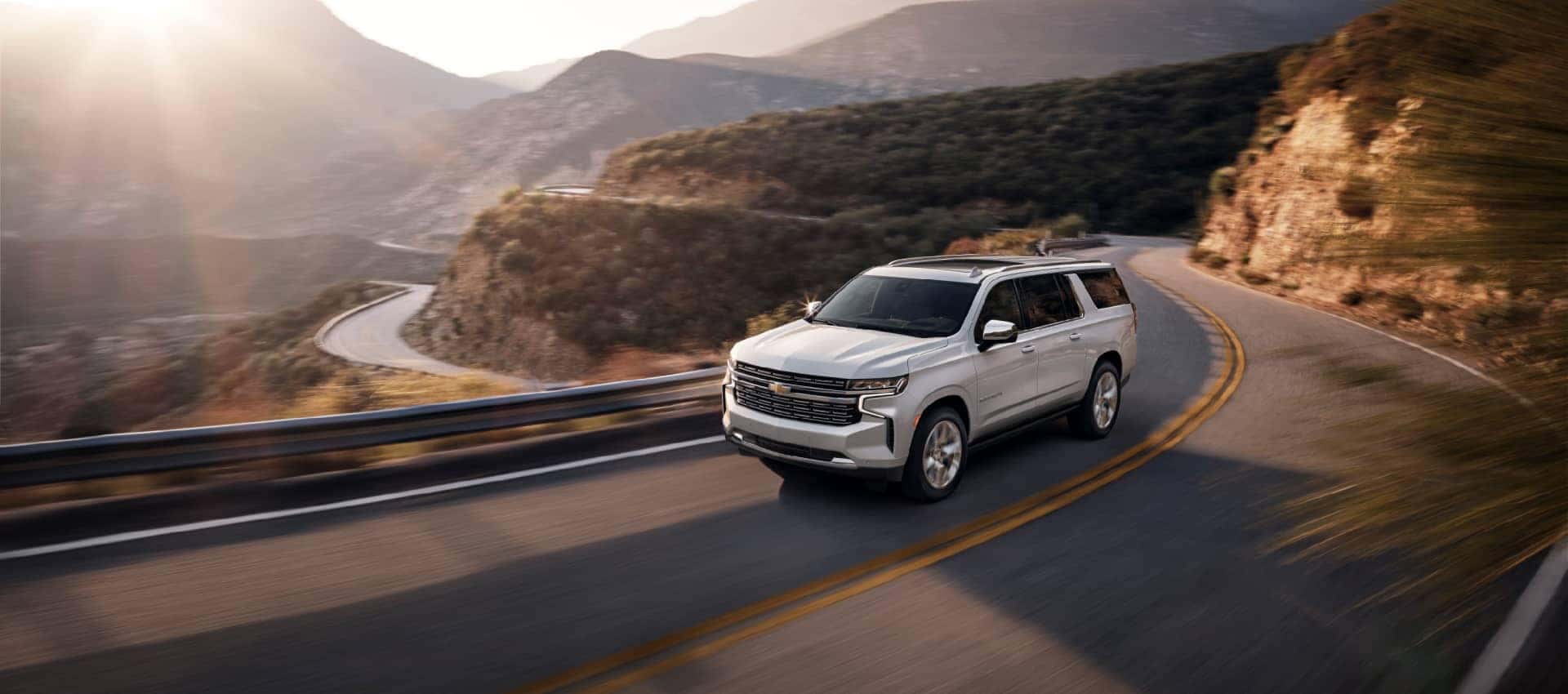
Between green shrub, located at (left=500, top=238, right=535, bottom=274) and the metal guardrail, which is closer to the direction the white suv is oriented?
the metal guardrail

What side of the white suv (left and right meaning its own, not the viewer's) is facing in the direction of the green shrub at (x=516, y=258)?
right

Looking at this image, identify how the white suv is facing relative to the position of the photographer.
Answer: facing the viewer and to the left of the viewer

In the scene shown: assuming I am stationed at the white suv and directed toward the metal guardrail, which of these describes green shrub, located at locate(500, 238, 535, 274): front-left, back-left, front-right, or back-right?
front-right

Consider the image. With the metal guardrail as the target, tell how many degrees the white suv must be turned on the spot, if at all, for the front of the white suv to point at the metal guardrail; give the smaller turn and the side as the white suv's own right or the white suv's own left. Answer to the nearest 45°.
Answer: approximately 45° to the white suv's own right

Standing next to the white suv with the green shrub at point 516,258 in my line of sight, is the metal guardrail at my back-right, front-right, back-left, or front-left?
front-left
